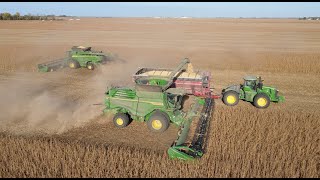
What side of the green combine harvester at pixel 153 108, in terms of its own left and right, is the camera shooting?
right

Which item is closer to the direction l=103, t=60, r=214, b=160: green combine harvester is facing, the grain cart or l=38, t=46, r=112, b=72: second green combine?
the grain cart

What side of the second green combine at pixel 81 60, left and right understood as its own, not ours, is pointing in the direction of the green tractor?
back

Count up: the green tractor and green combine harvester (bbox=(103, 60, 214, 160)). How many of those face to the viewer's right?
2

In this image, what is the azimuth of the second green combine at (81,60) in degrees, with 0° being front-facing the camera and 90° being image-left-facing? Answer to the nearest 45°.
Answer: approximately 135°

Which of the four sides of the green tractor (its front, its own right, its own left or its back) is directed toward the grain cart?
back

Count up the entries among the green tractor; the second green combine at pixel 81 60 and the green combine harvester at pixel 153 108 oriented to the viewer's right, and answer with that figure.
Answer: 2

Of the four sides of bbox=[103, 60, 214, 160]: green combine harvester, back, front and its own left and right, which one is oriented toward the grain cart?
left

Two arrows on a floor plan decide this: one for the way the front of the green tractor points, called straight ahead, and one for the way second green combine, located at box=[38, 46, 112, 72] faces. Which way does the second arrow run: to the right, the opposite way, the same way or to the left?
the opposite way

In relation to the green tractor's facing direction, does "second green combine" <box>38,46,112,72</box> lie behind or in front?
behind

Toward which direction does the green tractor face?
to the viewer's right

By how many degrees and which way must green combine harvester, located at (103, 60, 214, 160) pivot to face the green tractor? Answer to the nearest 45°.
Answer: approximately 45° to its left
